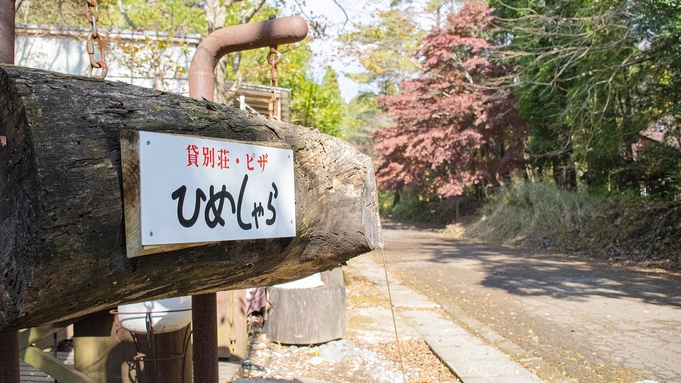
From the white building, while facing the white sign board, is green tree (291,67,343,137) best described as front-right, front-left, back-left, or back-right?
back-left

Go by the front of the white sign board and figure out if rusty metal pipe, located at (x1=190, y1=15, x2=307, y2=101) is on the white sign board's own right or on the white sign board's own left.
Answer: on the white sign board's own left

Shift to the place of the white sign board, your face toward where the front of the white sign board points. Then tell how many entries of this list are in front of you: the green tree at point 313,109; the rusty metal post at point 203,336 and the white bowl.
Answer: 0

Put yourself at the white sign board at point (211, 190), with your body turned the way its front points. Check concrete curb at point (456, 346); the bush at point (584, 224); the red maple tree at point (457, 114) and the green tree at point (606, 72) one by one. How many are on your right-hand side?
0

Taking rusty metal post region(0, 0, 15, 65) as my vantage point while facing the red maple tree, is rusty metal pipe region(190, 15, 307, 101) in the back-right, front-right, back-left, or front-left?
front-right

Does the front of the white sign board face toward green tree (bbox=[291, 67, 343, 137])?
no

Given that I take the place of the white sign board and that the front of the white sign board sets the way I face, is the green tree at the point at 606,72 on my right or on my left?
on my left

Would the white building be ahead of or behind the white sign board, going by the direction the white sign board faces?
behind

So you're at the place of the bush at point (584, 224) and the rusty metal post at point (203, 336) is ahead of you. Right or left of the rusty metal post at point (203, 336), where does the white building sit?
right

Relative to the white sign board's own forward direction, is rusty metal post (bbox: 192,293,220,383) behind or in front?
behind
